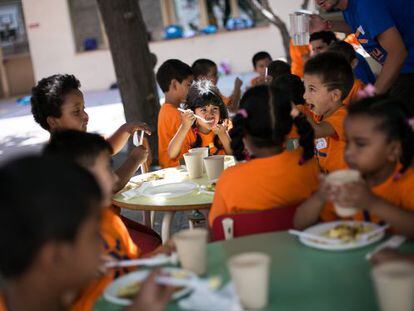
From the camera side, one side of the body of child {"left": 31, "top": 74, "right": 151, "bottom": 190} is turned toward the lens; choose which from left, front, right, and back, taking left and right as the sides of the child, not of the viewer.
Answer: right

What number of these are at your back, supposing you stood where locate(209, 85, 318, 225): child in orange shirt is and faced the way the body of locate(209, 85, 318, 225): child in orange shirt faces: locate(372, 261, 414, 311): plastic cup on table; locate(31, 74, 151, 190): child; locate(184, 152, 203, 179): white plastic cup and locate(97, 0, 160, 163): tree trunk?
1

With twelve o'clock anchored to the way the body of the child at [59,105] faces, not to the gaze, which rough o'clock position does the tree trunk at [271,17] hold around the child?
The tree trunk is roughly at 10 o'clock from the child.

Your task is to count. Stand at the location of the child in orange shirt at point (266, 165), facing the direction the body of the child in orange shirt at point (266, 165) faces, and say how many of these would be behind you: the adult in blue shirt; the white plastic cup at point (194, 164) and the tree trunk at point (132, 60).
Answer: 0

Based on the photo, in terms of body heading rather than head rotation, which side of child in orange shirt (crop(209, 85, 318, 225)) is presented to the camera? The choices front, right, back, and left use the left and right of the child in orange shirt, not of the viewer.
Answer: back

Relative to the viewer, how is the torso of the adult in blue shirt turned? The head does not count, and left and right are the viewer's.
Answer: facing to the left of the viewer

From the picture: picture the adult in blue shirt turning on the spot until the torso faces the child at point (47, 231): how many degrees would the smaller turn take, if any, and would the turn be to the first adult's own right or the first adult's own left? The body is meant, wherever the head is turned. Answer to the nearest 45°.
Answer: approximately 90° to the first adult's own left

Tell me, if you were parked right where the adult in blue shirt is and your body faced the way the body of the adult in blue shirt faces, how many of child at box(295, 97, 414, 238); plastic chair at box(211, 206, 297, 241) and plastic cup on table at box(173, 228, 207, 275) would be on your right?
0

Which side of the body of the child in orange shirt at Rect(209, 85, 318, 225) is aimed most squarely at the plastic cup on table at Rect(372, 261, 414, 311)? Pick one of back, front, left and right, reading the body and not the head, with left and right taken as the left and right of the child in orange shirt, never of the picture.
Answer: back

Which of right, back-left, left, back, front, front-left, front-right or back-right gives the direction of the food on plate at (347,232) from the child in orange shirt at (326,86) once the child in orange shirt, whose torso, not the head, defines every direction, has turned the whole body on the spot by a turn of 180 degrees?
right

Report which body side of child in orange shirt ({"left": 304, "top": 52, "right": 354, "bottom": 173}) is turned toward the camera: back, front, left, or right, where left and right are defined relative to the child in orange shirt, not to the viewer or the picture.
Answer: left

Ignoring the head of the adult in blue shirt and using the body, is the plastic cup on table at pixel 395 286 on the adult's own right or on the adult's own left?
on the adult's own left

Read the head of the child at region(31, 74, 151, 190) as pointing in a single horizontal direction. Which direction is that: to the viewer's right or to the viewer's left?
to the viewer's right

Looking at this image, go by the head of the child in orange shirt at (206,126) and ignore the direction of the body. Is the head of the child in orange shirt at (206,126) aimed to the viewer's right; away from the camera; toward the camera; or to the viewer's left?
toward the camera

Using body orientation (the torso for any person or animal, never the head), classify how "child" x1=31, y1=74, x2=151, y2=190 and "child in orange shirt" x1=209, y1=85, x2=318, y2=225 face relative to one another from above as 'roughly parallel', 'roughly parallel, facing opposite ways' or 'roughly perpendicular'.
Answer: roughly perpendicular

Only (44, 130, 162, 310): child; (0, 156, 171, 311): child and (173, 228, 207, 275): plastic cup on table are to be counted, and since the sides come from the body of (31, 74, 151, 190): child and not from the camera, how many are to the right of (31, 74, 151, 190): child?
3

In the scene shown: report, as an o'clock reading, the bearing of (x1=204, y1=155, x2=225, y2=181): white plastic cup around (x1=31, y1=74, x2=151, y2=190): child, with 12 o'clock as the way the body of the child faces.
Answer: The white plastic cup is roughly at 1 o'clock from the child.

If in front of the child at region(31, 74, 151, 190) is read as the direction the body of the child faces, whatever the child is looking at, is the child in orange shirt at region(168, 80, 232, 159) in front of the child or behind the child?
in front

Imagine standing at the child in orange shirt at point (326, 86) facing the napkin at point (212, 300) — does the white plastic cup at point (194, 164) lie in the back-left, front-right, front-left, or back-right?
front-right

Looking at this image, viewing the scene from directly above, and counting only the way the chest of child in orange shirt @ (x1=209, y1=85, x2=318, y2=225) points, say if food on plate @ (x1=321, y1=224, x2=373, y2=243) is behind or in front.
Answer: behind
